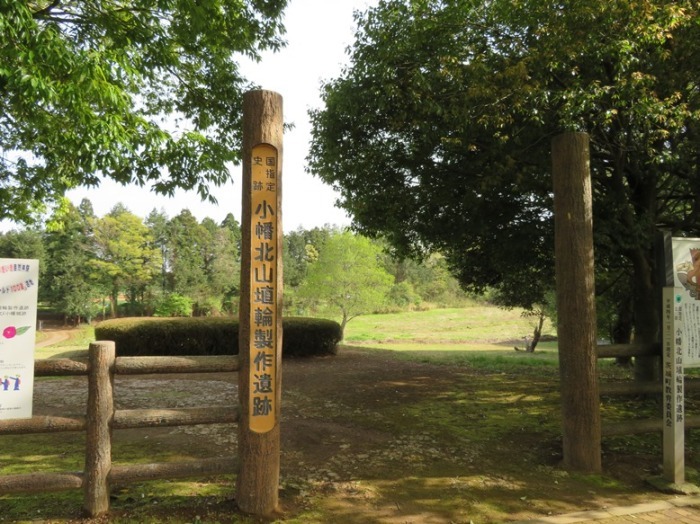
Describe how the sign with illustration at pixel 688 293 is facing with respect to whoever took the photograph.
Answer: facing the viewer

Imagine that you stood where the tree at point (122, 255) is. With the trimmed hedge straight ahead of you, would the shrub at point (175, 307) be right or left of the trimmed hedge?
left

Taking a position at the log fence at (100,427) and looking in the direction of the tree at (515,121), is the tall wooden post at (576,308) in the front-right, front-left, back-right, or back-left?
front-right

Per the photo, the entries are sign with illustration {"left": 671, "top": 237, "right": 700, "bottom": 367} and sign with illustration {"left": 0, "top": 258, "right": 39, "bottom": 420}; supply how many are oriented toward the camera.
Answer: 2

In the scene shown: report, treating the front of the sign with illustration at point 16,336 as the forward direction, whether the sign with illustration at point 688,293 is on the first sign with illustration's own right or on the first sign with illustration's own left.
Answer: on the first sign with illustration's own left

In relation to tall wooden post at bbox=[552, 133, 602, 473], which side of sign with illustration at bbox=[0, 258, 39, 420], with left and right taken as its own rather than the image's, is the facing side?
left

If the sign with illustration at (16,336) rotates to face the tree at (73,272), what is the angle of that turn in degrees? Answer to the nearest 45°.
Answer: approximately 180°

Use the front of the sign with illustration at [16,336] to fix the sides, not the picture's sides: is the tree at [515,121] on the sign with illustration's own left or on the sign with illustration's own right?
on the sign with illustration's own left

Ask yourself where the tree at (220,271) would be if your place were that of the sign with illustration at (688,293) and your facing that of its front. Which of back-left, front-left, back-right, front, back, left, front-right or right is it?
back-right

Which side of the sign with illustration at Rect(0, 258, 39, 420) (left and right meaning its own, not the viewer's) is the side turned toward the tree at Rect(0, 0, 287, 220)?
back

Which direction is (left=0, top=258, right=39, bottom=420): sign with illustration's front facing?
toward the camera

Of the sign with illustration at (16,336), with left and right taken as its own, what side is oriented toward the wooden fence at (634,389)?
left
